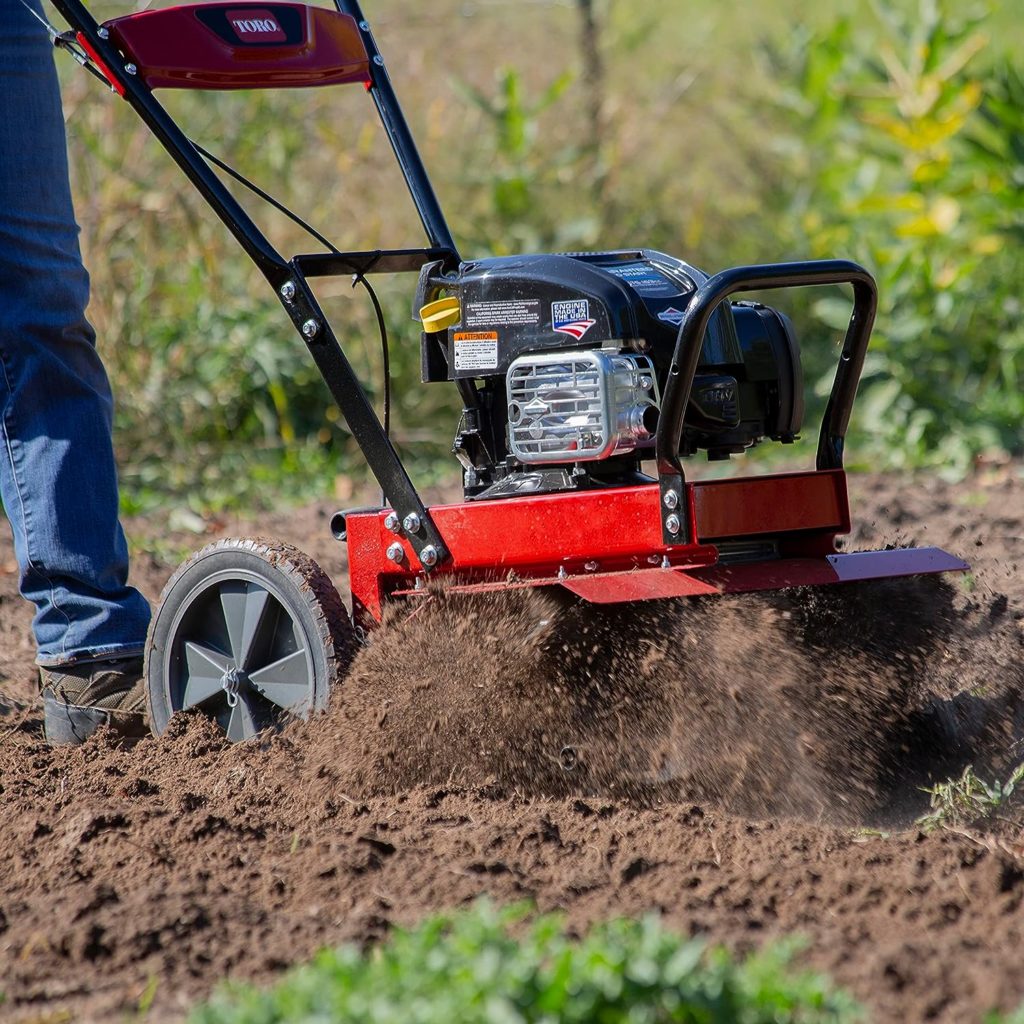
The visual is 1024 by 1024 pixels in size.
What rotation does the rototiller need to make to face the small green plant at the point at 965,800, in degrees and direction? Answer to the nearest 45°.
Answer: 0° — it already faces it

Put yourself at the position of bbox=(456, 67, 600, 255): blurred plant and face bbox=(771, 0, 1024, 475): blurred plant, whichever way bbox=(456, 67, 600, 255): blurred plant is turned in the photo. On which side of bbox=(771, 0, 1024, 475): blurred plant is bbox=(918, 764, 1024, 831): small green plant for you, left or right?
right

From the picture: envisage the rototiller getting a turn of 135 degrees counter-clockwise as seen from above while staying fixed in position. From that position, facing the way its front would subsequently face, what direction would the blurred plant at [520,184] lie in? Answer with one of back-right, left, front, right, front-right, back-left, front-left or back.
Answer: front

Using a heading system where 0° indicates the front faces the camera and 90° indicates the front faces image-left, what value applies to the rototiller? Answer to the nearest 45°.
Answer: approximately 315°

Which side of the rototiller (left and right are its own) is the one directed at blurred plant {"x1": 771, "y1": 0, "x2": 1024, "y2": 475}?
left
